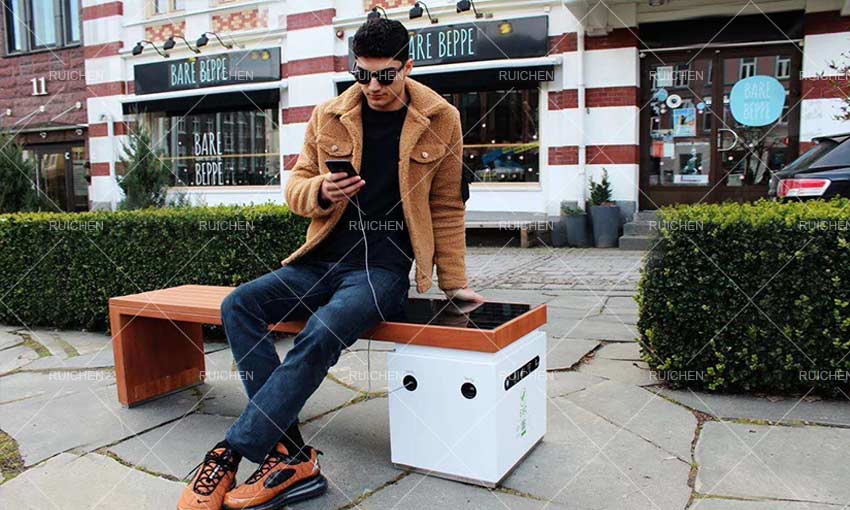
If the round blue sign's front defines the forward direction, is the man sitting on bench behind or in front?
in front

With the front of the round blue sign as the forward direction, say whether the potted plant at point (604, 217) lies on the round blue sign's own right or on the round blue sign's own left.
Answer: on the round blue sign's own right

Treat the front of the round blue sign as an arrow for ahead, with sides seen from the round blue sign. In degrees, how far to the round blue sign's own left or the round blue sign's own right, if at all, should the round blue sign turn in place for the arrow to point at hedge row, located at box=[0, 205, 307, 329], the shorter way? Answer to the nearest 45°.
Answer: approximately 45° to the round blue sign's own right

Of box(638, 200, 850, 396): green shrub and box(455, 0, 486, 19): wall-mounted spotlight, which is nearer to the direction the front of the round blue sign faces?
the green shrub

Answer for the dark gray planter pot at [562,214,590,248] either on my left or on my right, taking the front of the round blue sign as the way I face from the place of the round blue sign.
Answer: on my right

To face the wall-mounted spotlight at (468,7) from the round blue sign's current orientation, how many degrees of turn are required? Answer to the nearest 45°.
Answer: approximately 90° to its right

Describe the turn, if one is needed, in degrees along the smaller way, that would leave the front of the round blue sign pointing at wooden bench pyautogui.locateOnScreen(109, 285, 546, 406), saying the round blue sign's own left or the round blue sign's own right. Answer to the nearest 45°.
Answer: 0° — it already faces it

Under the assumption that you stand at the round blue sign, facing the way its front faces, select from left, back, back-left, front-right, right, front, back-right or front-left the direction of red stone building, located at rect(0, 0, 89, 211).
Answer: right

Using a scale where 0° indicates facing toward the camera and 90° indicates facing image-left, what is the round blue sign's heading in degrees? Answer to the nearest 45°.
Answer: approximately 0°

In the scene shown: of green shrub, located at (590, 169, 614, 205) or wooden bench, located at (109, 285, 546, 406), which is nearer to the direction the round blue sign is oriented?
the wooden bench

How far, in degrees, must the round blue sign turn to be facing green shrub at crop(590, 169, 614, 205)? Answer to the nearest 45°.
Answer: approximately 90° to its right

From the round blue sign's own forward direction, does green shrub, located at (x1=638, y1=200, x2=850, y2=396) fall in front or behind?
in front
